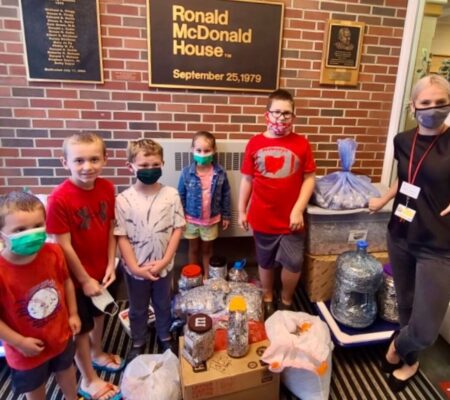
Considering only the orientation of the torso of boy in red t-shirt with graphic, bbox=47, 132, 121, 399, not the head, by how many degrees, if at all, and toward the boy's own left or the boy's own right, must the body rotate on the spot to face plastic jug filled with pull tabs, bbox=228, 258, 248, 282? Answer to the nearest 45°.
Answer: approximately 90° to the boy's own left

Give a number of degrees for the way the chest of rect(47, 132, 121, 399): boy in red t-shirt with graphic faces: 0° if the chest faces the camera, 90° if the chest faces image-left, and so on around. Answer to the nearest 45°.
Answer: approximately 315°

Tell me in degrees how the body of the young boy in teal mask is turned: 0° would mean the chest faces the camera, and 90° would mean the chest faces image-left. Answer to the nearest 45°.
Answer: approximately 0°

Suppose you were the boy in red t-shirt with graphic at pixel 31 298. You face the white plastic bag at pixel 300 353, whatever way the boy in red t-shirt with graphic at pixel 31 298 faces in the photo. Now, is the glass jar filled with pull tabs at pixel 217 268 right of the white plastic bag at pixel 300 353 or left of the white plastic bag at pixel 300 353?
left
